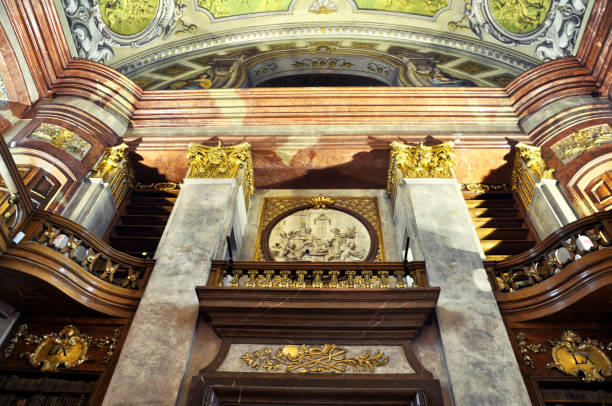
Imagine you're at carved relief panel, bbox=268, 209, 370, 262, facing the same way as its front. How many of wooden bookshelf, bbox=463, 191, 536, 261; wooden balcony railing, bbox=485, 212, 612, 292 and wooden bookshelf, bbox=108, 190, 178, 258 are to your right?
1

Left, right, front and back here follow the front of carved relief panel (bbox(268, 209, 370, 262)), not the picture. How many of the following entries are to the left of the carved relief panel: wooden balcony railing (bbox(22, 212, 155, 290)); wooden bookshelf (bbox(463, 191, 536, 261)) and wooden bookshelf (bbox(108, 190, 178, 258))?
1

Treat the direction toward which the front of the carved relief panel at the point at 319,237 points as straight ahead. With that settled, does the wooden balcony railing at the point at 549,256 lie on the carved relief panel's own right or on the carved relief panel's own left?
on the carved relief panel's own left

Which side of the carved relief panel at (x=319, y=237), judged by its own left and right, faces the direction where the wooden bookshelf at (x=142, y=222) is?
right

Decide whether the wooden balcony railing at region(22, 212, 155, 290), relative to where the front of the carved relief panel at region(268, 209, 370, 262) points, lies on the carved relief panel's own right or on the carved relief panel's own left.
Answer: on the carved relief panel's own right

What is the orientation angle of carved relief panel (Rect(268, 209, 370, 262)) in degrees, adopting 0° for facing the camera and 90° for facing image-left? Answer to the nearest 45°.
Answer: approximately 0°

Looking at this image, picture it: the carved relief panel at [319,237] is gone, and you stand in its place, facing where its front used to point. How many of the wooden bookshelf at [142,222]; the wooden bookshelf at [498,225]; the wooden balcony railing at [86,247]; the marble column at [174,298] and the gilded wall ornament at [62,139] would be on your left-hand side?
1

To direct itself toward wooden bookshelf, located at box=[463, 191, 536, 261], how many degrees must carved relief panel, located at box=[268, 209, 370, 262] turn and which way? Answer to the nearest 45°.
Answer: approximately 90° to its left

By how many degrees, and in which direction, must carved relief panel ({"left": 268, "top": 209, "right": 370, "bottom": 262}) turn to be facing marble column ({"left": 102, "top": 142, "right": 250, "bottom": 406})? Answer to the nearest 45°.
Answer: approximately 45° to its right

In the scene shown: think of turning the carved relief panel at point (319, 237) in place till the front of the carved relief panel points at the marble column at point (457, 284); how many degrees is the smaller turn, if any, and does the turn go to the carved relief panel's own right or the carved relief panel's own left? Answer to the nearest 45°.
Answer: approximately 45° to the carved relief panel's own left
